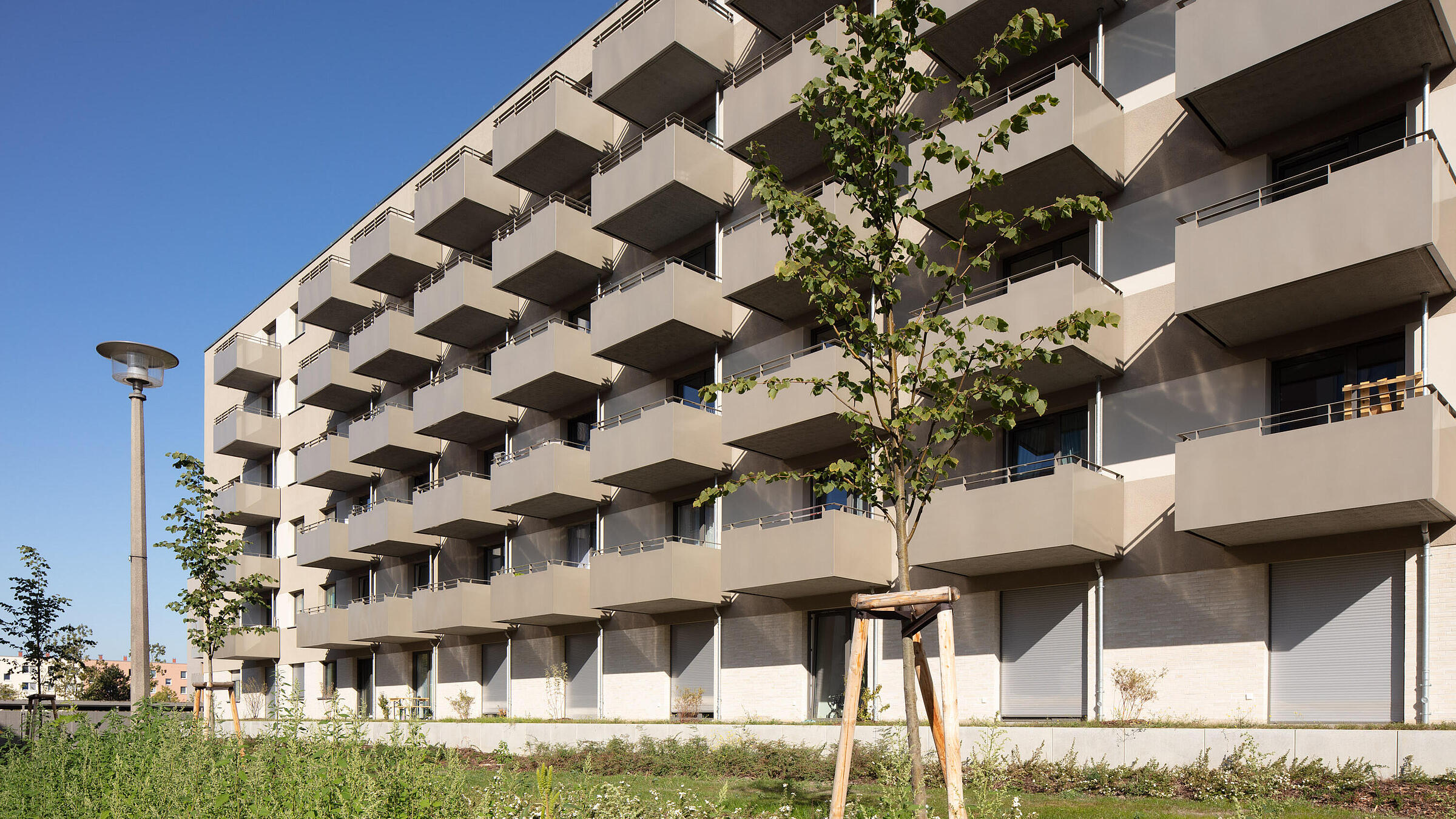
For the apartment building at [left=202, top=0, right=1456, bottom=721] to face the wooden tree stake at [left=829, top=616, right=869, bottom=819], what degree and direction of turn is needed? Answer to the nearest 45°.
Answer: approximately 45° to its left

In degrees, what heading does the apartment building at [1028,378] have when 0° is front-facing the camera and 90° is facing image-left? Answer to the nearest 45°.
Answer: approximately 45°
